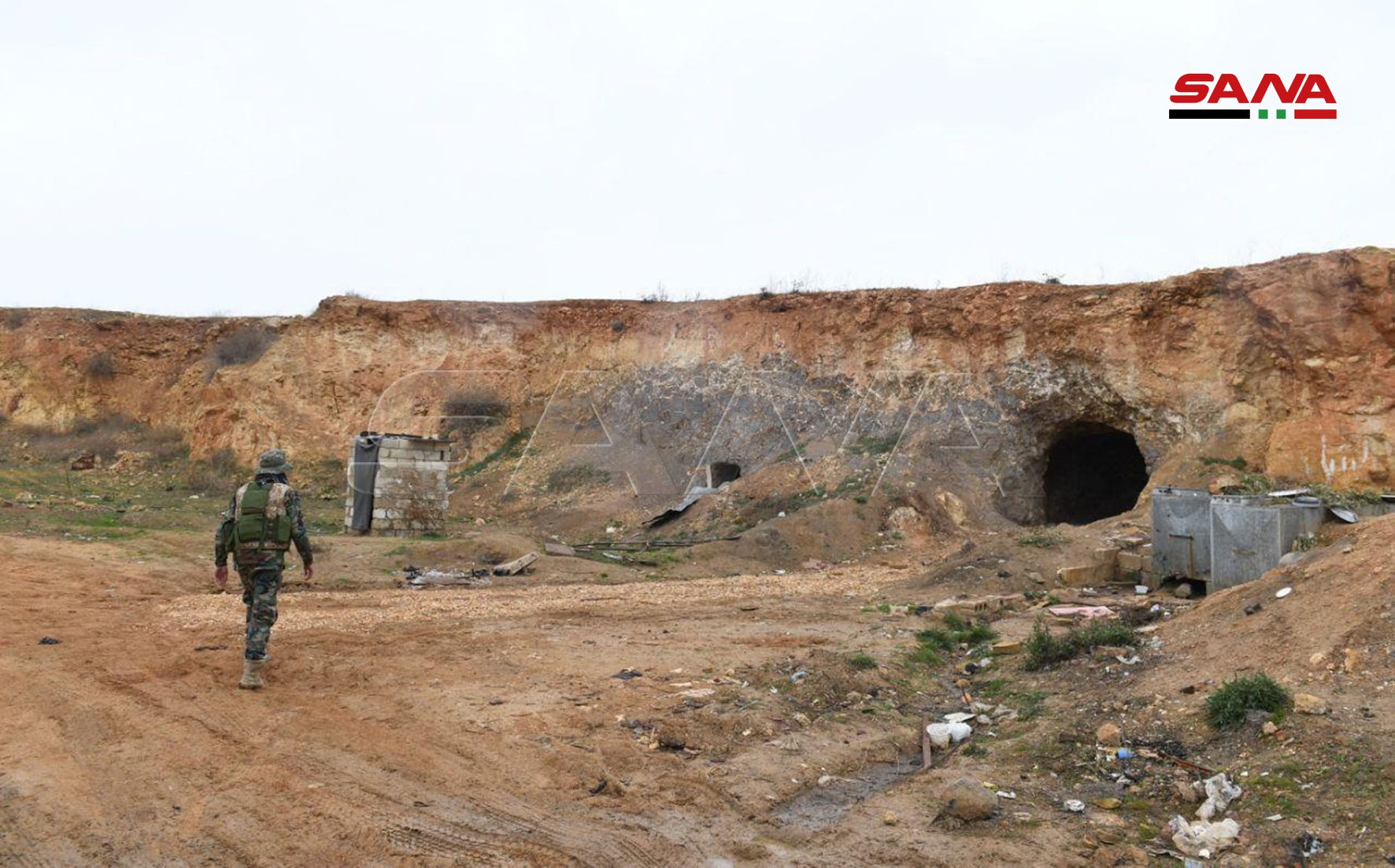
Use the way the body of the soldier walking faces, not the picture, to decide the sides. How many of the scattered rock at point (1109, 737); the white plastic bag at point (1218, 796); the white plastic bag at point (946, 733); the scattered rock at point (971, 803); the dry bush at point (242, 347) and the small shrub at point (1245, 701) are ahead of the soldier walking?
1

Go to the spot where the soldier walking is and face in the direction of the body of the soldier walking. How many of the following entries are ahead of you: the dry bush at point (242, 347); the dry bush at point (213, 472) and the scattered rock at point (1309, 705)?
2

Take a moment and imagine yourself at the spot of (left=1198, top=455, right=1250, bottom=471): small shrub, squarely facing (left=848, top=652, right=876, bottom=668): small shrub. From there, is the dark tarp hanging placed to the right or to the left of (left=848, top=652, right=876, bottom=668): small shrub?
right

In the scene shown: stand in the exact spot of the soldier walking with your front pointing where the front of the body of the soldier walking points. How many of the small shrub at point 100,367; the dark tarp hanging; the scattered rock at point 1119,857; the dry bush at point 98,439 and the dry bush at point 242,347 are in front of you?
4

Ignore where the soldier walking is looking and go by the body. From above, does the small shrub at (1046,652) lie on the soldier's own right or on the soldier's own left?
on the soldier's own right

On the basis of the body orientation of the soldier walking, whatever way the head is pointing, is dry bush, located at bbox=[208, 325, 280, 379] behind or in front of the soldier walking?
in front

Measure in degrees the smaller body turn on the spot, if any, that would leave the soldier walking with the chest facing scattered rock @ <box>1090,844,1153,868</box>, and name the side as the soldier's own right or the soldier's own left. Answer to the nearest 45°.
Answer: approximately 135° to the soldier's own right

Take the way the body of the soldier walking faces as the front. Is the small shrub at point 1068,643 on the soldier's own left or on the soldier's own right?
on the soldier's own right

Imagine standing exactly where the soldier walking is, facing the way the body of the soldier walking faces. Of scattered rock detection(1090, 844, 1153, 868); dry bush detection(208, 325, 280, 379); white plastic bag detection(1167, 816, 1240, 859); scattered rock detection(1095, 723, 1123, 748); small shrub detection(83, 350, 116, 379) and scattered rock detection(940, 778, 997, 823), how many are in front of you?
2

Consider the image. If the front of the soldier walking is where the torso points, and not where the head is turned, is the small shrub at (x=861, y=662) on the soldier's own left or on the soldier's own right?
on the soldier's own right

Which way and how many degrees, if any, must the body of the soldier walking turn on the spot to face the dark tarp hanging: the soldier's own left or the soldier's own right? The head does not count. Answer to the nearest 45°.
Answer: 0° — they already face it

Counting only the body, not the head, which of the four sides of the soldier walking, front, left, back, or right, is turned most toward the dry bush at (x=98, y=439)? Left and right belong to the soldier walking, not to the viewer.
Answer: front

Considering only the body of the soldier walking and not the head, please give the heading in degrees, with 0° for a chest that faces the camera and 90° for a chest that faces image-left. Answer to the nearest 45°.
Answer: approximately 180°

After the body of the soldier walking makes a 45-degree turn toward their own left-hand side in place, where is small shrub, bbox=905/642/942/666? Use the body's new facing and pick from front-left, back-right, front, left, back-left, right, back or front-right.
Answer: back-right

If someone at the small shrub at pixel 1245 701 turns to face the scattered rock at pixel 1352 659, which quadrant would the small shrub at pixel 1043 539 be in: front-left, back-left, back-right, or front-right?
front-left

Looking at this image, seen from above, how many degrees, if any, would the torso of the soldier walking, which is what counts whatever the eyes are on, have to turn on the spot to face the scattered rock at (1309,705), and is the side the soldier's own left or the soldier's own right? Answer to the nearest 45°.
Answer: approximately 135° to the soldier's own right

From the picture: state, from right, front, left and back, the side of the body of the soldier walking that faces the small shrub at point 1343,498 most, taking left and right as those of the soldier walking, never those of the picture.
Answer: right

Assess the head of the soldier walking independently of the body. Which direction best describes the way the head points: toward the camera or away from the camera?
away from the camera

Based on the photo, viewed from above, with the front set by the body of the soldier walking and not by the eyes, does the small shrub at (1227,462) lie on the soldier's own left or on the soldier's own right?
on the soldier's own right
